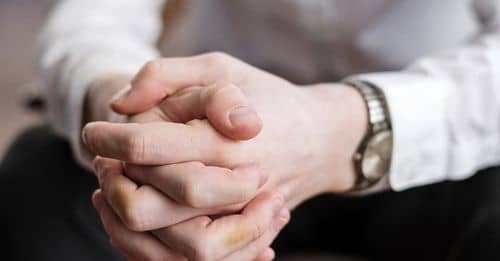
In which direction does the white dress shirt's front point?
toward the camera
